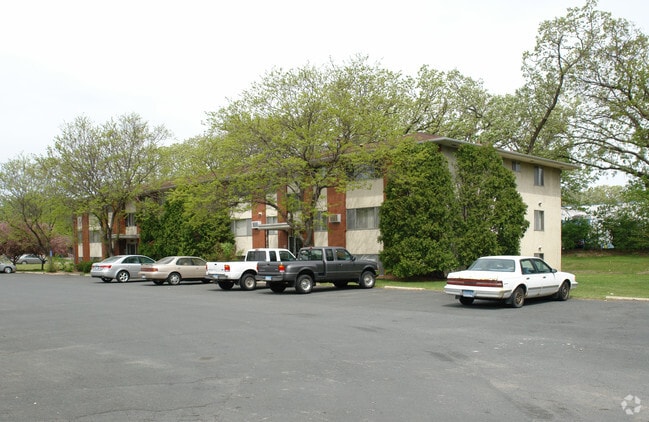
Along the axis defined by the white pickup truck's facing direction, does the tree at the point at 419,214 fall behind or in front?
in front

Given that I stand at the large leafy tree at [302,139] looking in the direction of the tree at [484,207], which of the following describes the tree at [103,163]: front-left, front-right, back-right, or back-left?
back-left

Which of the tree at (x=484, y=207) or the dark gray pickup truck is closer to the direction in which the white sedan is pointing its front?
the tree

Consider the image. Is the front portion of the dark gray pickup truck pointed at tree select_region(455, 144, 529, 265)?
yes

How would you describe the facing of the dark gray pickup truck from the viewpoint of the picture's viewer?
facing away from the viewer and to the right of the viewer

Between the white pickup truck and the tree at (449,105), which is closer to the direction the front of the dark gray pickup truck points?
the tree

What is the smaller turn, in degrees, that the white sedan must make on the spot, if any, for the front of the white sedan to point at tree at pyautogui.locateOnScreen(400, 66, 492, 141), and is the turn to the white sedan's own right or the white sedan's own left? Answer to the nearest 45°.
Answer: approximately 45° to the white sedan's own left

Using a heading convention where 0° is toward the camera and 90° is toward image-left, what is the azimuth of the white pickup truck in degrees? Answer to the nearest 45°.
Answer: approximately 225°

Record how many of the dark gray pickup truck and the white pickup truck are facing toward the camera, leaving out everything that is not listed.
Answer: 0

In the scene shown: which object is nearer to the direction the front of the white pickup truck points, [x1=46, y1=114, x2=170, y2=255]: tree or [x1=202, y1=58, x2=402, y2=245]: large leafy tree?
the large leafy tree

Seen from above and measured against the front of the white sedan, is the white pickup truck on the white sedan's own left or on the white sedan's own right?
on the white sedan's own left

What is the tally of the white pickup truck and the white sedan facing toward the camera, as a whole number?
0
